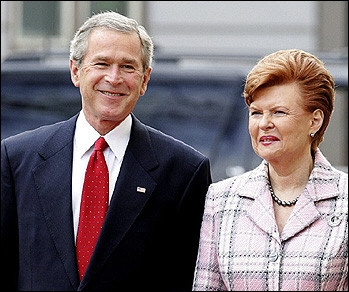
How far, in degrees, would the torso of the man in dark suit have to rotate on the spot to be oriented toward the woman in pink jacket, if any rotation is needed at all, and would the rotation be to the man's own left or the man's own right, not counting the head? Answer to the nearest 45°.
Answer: approximately 90° to the man's own left

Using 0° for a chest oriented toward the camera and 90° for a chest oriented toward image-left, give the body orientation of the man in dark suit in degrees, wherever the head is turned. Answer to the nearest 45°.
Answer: approximately 0°
